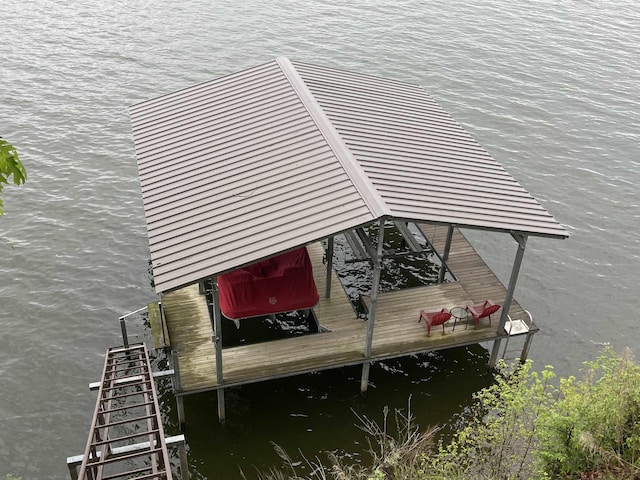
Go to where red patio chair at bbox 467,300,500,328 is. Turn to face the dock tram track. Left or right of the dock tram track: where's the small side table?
right

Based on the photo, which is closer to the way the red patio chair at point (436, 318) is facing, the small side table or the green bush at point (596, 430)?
the small side table
